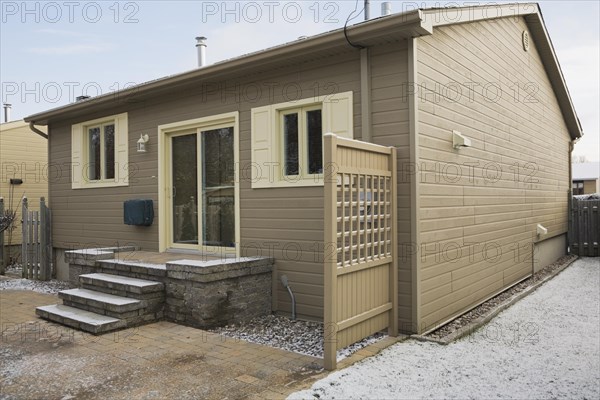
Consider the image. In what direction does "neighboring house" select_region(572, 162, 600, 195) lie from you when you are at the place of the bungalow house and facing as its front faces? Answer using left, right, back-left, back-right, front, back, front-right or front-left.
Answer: back

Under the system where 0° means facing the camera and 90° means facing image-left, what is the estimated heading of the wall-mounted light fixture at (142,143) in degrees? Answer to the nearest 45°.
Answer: approximately 45°

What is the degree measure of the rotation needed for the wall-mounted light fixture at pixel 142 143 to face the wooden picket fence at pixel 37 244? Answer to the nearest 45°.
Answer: approximately 90° to its right

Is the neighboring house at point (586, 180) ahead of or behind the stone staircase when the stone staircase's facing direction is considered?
behind

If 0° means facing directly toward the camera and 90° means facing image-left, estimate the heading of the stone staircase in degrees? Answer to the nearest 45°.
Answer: approximately 45°

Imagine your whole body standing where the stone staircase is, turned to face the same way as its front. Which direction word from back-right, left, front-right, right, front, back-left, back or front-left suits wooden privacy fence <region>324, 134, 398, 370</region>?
left

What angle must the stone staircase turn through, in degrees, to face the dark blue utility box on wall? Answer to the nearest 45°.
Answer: approximately 135° to its right

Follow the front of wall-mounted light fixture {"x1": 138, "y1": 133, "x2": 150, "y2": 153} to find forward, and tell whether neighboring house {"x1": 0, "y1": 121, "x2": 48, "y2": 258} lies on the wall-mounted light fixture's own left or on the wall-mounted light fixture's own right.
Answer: on the wall-mounted light fixture's own right

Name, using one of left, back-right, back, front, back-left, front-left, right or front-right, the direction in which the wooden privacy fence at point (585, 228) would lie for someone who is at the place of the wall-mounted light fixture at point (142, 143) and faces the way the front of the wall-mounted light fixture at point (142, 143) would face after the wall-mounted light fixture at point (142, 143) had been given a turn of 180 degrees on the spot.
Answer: front-right

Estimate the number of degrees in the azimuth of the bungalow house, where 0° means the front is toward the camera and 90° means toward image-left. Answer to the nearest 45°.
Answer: approximately 45°

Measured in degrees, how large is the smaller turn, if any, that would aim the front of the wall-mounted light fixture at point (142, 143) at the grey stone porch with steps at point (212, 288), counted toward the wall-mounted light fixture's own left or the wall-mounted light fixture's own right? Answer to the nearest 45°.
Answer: approximately 45° to the wall-mounted light fixture's own left

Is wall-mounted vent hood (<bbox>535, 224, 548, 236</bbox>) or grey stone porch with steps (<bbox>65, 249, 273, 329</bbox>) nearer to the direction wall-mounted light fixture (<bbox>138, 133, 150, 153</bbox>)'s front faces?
the grey stone porch with steps
